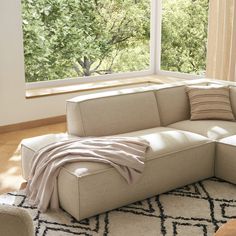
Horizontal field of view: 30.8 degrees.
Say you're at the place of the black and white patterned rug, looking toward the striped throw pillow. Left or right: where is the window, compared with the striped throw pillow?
left

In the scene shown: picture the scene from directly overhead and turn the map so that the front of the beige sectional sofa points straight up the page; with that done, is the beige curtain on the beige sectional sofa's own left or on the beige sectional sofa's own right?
on the beige sectional sofa's own left

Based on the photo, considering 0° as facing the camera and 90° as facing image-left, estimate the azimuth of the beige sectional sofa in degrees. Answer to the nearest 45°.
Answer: approximately 315°

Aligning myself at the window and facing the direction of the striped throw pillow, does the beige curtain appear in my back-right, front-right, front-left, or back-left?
front-left

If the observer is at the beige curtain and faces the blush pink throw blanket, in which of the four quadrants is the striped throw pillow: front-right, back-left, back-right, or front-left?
front-left

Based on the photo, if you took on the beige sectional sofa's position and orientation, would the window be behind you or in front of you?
behind
